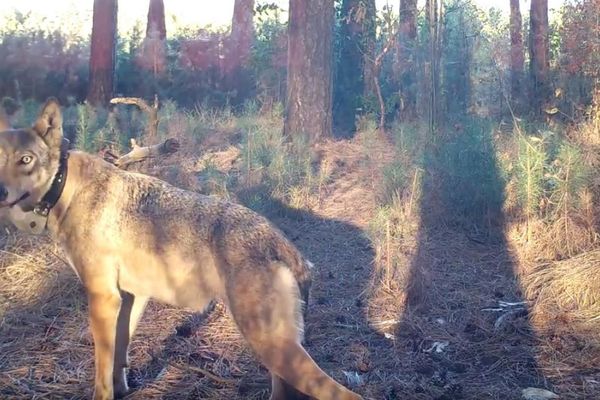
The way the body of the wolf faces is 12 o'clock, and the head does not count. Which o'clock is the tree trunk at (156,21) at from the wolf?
The tree trunk is roughly at 3 o'clock from the wolf.

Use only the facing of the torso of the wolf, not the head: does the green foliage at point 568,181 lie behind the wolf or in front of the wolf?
behind

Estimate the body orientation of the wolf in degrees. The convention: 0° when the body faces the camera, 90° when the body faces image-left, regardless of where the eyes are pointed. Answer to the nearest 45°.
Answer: approximately 90°

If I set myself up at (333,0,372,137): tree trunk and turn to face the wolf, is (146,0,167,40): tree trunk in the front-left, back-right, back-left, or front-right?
back-right

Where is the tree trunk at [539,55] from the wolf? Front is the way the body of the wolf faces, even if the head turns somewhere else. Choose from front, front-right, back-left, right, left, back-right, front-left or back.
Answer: back-right

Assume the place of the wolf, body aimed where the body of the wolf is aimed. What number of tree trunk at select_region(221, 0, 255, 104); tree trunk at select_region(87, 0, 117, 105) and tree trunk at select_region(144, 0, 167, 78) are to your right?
3
